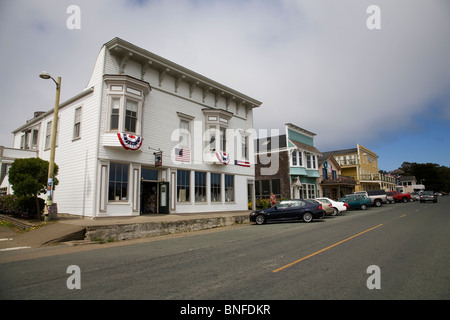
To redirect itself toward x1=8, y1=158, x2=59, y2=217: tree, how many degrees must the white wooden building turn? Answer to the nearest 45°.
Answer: approximately 90° to its right

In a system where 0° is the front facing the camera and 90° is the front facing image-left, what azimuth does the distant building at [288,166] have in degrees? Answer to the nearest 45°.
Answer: approximately 315°

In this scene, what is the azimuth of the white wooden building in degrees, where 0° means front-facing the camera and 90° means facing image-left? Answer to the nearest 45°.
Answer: approximately 315°

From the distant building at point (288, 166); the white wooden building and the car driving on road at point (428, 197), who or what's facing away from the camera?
the car driving on road

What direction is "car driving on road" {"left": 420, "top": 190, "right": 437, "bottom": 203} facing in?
away from the camera

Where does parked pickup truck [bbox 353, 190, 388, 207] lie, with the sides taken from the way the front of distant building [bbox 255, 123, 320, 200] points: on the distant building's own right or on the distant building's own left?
on the distant building's own left

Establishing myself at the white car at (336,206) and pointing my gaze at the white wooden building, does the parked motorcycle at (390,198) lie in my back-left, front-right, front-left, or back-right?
back-right

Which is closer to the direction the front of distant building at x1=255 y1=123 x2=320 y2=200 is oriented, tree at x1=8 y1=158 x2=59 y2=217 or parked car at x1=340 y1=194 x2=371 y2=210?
the parked car

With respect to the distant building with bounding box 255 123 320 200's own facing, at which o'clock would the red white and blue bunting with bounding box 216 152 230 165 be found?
The red white and blue bunting is roughly at 2 o'clock from the distant building.
